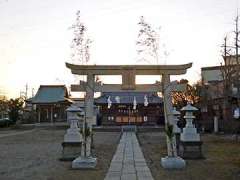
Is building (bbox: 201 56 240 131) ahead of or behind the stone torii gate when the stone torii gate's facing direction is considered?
behind

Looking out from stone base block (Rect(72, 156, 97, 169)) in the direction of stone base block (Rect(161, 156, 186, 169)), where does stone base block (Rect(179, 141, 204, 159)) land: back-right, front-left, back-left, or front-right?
front-left

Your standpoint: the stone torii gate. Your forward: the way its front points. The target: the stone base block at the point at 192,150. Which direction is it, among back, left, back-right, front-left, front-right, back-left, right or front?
back-left

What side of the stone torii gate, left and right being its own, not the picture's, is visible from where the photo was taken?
front

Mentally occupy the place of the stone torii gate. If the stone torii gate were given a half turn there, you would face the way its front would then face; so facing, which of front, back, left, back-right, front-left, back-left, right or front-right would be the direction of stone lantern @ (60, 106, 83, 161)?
front-left
